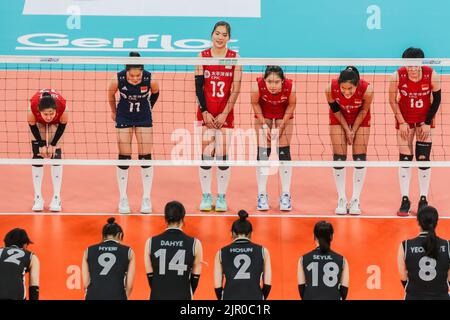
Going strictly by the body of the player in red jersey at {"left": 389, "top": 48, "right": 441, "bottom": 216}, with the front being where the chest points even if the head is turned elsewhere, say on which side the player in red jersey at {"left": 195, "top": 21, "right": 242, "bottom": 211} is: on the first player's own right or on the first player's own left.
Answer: on the first player's own right

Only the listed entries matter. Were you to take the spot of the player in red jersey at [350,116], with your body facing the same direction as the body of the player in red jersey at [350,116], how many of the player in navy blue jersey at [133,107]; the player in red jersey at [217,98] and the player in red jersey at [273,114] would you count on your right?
3

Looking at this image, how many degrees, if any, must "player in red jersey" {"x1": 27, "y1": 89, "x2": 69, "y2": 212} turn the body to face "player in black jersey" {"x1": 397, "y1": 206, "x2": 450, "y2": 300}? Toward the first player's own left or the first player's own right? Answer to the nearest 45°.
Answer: approximately 45° to the first player's own left

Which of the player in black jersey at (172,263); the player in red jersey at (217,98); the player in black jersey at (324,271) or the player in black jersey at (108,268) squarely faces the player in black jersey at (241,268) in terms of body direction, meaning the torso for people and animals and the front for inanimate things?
the player in red jersey

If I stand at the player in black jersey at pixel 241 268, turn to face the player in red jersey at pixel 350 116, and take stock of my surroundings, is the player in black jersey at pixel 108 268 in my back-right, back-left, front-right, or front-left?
back-left

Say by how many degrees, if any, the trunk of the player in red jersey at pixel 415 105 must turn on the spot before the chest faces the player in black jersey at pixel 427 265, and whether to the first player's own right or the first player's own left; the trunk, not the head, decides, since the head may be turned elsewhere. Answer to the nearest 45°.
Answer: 0° — they already face them

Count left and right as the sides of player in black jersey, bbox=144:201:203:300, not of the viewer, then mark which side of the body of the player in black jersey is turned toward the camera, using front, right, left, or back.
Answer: back

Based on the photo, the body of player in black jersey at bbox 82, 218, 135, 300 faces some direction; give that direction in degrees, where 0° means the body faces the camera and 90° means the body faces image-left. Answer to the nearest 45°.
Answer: approximately 180°

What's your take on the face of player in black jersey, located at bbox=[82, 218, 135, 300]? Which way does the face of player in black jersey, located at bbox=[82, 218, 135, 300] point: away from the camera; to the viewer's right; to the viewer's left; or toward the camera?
away from the camera

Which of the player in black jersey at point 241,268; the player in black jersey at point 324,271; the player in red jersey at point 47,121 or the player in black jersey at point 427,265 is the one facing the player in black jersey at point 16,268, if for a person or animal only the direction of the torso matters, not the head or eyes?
the player in red jersey

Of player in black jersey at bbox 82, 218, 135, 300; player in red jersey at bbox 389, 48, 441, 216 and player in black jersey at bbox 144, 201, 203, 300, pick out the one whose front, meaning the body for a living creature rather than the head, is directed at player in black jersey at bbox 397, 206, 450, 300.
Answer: the player in red jersey

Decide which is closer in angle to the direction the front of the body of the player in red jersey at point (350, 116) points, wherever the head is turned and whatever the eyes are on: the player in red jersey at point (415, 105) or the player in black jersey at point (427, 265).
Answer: the player in black jersey

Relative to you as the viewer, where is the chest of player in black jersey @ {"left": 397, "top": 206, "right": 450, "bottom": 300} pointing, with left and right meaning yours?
facing away from the viewer

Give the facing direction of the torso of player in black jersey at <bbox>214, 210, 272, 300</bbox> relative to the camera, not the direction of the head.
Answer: away from the camera

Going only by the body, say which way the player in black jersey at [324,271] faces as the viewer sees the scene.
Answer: away from the camera

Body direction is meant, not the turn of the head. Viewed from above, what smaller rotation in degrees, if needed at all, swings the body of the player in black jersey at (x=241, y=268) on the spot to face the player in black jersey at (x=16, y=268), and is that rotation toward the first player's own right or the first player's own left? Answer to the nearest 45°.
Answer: approximately 90° to the first player's own left
